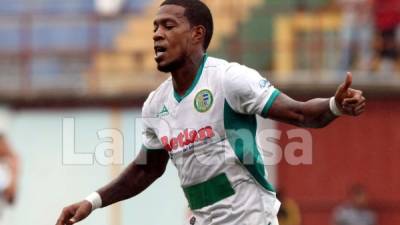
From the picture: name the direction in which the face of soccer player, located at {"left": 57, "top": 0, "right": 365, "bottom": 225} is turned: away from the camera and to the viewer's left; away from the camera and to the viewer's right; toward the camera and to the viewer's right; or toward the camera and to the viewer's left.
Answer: toward the camera and to the viewer's left

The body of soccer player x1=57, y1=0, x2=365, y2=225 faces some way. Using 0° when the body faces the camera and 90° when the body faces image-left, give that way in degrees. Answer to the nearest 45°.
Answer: approximately 45°
